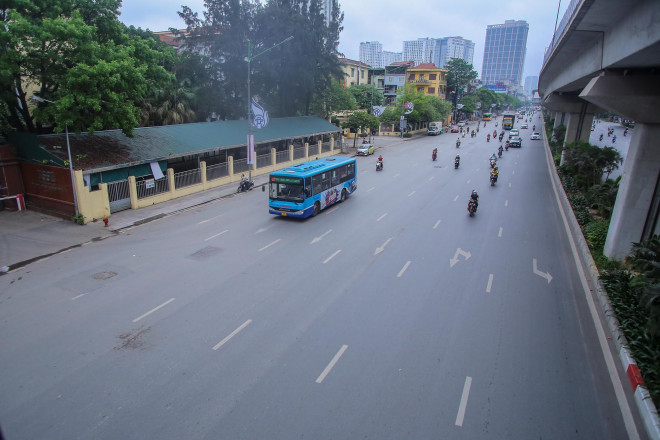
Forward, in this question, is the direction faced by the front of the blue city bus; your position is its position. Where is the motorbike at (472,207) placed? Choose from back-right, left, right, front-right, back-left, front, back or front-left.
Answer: back-left

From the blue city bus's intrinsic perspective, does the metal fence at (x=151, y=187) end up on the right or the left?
on its right

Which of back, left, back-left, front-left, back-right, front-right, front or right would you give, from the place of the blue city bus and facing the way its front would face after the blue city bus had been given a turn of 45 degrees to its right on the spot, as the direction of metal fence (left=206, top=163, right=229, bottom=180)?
front-right

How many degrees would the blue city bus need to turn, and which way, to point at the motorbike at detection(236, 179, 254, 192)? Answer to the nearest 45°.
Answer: approximately 90° to its right

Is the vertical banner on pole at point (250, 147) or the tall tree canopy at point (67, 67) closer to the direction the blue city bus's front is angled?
the tall tree canopy

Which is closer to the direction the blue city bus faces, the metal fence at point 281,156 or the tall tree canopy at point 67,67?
the tall tree canopy

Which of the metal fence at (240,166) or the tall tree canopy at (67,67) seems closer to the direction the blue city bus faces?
the tall tree canopy

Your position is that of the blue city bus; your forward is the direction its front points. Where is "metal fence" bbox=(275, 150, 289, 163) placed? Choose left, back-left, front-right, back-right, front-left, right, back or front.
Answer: back-right

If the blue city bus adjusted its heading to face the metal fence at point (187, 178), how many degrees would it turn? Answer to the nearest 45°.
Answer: approximately 90° to its right

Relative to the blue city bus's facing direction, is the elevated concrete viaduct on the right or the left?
on its left

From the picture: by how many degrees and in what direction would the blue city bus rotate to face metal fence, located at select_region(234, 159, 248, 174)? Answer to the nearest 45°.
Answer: approximately 90° to its right

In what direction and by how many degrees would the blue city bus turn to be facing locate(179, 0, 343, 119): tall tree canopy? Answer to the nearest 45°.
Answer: approximately 135° to its right

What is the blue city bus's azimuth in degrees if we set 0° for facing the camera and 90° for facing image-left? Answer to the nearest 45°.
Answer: approximately 45°
